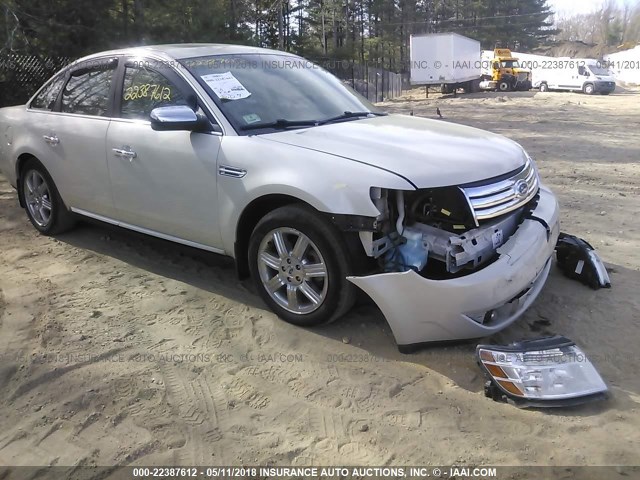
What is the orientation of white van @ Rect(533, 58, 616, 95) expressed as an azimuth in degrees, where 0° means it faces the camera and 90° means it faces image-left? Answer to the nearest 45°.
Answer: approximately 315°

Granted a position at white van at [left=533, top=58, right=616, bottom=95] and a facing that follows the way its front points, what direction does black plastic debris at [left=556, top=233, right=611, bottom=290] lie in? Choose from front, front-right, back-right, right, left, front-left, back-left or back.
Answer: front-right

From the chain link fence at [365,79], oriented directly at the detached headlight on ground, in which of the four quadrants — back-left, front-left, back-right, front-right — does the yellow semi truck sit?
back-left

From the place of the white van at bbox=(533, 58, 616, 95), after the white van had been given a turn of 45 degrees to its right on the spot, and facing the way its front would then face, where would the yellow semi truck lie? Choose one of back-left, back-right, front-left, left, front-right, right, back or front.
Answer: right

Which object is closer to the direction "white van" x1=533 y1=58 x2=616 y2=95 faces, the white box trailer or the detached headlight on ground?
the detached headlight on ground

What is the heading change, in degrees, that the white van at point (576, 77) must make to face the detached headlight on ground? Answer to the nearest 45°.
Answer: approximately 45° to its right
